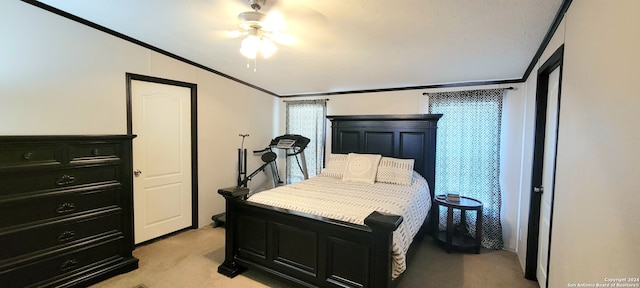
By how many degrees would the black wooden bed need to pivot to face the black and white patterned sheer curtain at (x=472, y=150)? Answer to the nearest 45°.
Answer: approximately 180°

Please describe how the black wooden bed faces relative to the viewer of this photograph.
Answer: facing the viewer and to the left of the viewer

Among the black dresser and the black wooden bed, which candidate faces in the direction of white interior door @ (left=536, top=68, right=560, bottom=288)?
the black dresser

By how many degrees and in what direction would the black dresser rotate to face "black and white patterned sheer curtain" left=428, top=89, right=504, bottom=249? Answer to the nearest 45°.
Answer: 0° — it already faces it

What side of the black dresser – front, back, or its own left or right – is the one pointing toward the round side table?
front

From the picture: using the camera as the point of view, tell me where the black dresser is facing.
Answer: facing the viewer and to the right of the viewer

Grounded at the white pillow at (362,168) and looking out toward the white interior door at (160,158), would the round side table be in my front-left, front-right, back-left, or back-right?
back-left

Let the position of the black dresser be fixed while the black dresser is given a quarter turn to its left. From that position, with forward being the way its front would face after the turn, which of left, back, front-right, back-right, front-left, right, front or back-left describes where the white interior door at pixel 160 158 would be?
front

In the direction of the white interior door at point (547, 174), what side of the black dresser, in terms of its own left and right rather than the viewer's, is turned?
front

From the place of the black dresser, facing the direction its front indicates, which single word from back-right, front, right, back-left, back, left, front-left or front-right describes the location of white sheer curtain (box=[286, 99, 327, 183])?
front-left

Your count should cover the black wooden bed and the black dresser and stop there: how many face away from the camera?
0
